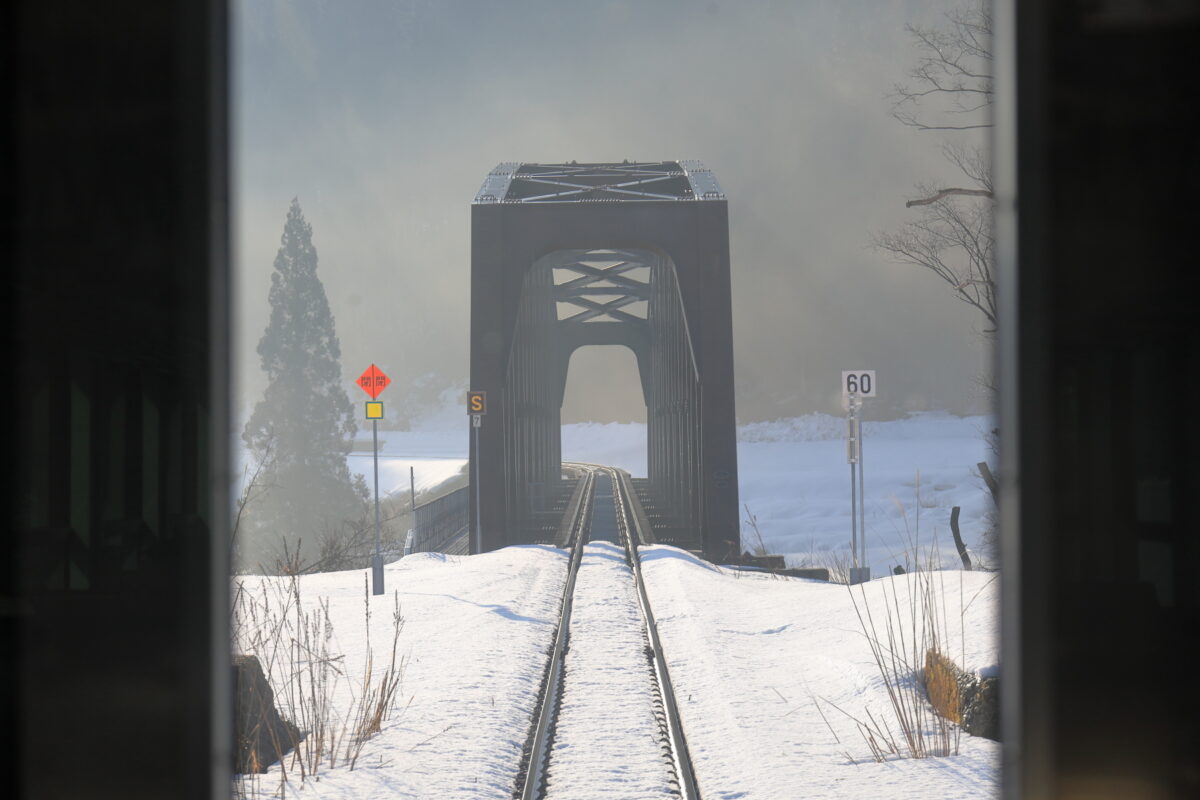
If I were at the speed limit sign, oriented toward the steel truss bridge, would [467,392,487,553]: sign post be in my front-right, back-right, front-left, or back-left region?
front-left

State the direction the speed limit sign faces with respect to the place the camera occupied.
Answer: facing the viewer

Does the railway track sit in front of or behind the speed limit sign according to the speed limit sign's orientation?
in front

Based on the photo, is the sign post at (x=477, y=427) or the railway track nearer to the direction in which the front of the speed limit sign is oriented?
the railway track

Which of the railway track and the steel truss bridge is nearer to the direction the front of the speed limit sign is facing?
the railway track

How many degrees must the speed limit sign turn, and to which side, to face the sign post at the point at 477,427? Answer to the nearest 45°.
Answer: approximately 135° to its right
